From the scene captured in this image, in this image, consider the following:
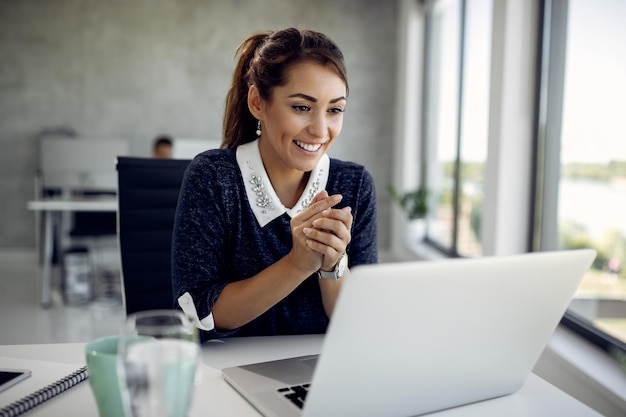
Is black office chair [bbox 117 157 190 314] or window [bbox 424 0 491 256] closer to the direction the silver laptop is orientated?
the black office chair

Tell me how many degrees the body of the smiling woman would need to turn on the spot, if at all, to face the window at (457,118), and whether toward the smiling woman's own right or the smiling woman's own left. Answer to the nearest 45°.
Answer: approximately 90° to the smiling woman's own left

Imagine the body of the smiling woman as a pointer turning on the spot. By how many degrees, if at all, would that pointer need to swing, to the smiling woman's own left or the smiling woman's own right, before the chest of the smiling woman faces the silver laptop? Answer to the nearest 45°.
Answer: approximately 45° to the smiling woman's own right

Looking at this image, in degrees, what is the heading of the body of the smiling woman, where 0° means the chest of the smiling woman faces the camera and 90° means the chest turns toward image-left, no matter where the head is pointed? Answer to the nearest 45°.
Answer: approximately 315°

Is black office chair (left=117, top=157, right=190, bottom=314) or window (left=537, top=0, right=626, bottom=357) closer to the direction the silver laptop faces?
the black office chair

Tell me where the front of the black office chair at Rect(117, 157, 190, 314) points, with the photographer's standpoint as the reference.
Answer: facing the viewer and to the right of the viewer

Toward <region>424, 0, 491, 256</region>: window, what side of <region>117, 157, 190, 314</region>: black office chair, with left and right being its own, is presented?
left

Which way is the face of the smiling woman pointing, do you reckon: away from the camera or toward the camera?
toward the camera

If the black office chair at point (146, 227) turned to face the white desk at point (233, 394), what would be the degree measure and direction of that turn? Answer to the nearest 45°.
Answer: approximately 45° to its right

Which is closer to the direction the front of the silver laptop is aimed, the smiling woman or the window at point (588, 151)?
the smiling woman

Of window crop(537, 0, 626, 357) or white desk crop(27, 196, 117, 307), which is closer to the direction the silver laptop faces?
the white desk

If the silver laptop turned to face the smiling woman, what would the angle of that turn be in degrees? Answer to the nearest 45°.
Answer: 0° — it already faces them

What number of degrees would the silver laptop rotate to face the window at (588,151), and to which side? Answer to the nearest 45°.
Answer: approximately 45° to its right

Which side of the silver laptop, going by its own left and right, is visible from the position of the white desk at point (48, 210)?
front

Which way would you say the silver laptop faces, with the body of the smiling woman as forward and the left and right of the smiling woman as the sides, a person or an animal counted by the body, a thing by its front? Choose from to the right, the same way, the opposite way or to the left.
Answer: the opposite way

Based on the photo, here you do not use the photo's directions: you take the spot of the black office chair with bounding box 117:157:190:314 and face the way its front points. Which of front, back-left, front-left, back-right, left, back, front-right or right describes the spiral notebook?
front-right

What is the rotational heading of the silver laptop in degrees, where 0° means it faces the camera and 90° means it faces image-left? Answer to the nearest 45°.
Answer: approximately 135°
